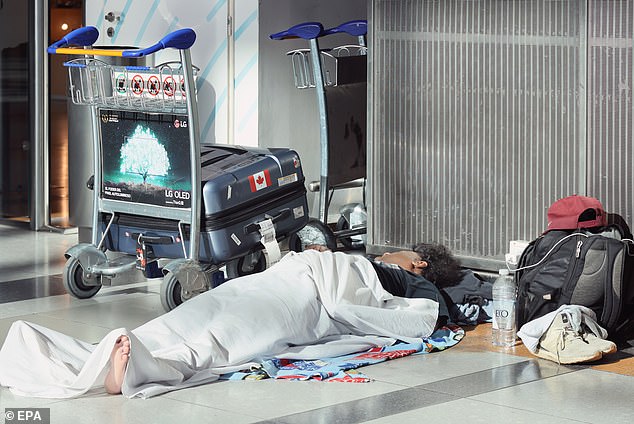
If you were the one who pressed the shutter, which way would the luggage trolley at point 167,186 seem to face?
facing away from the viewer and to the right of the viewer

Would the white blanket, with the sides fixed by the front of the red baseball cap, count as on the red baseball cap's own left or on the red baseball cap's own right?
on the red baseball cap's own left

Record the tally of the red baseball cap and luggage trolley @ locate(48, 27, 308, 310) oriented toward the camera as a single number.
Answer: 0

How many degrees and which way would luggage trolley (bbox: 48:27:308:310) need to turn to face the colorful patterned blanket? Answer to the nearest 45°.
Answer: approximately 90° to its right

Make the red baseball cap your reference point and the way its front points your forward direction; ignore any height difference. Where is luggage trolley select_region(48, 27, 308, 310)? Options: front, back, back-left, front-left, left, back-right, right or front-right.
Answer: front-left

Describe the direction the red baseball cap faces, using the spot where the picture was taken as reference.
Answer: facing away from the viewer and to the left of the viewer

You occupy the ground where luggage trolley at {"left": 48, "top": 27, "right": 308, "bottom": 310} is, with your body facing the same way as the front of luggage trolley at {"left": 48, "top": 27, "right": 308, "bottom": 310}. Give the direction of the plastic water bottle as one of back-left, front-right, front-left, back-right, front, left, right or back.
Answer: right

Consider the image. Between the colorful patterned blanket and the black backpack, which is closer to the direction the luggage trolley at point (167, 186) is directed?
the black backpack

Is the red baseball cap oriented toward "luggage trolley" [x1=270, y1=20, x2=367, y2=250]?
yes

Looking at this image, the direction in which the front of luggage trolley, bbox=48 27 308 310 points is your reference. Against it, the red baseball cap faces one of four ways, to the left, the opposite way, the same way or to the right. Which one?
to the left

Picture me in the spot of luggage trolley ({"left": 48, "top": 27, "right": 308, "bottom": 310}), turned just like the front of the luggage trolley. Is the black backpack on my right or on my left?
on my right

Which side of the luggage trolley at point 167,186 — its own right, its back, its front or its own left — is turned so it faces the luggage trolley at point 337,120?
front

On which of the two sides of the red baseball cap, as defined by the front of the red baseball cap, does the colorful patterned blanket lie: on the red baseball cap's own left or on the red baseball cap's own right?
on the red baseball cap's own left
